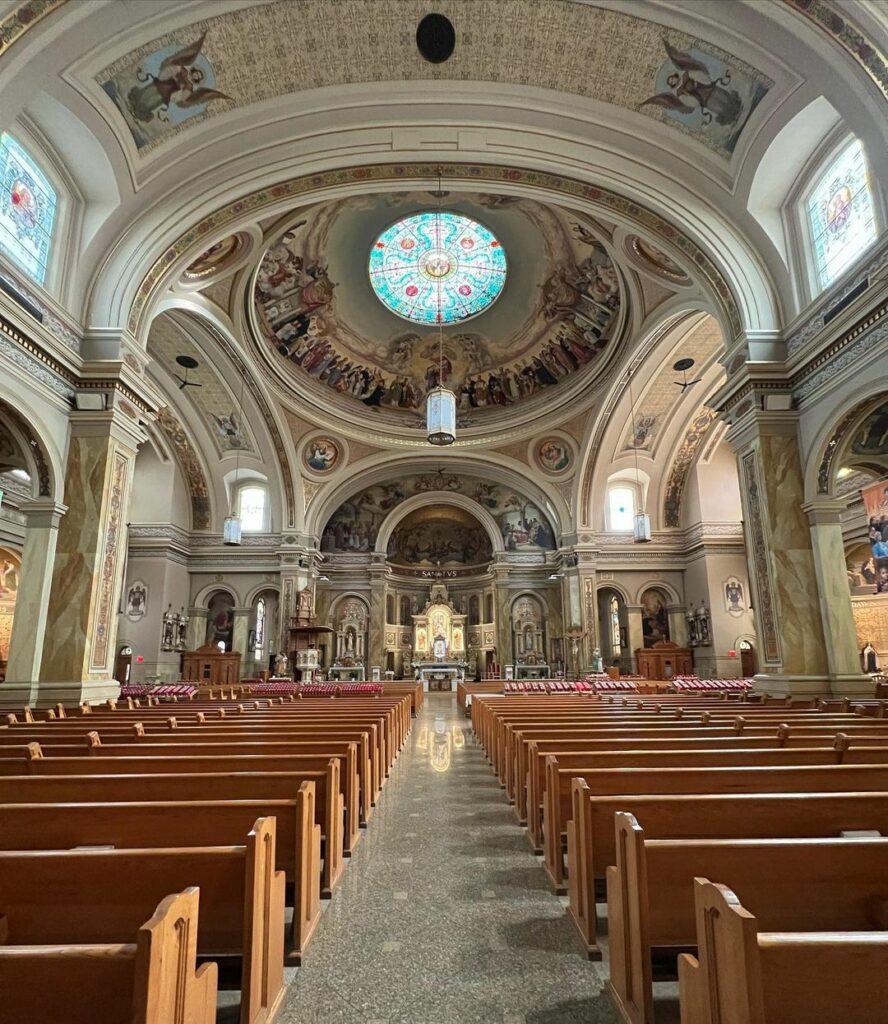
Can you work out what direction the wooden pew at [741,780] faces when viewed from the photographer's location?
facing away from the viewer

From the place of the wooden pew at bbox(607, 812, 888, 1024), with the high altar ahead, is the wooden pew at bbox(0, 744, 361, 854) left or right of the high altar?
left

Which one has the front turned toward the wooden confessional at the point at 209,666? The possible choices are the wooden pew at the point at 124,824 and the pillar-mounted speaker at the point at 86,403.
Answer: the wooden pew

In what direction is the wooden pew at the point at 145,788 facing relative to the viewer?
away from the camera

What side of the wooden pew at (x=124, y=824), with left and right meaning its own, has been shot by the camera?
back

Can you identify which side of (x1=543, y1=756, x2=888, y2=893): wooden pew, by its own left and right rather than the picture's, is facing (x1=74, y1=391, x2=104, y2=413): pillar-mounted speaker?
left

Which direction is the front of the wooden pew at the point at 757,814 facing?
away from the camera

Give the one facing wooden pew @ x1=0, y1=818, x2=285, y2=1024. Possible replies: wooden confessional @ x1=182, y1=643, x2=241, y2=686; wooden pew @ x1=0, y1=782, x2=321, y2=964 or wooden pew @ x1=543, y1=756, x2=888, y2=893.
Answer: the wooden confessional

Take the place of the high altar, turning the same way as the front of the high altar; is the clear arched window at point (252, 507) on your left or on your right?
on your right

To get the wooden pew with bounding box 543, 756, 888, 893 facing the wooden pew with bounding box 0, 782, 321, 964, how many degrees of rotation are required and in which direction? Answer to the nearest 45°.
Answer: approximately 135° to its left

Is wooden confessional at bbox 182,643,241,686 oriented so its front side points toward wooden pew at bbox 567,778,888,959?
yes

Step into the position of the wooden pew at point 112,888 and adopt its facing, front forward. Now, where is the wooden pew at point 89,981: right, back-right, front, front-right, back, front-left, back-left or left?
back
